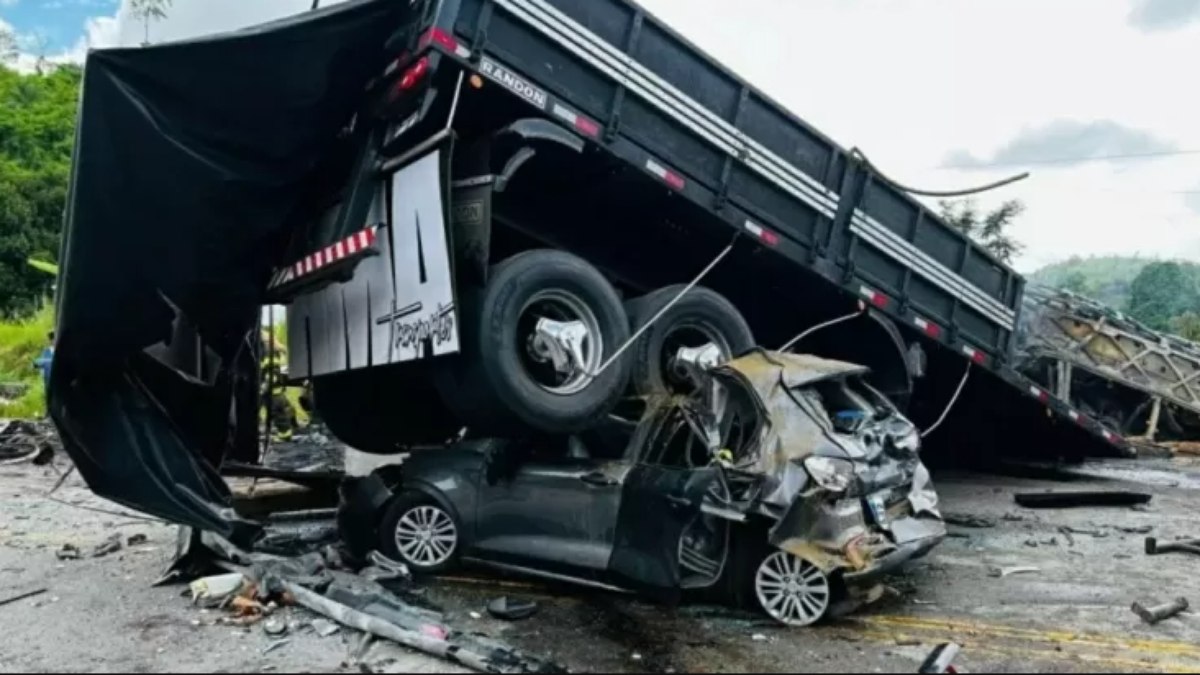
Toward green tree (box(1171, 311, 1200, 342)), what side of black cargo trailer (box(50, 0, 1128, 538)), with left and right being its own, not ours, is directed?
front

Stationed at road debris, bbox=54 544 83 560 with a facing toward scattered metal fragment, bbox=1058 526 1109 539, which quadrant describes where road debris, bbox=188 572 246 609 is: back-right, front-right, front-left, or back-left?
front-right

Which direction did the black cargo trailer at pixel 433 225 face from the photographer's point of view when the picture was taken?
facing away from the viewer and to the right of the viewer

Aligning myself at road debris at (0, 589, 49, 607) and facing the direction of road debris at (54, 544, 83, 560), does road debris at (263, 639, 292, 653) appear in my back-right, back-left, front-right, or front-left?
back-right

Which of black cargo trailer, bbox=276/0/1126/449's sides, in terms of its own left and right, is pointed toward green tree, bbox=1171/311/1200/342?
front

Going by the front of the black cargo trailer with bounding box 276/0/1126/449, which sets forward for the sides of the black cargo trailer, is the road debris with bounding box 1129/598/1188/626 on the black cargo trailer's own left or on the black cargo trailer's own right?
on the black cargo trailer's own right

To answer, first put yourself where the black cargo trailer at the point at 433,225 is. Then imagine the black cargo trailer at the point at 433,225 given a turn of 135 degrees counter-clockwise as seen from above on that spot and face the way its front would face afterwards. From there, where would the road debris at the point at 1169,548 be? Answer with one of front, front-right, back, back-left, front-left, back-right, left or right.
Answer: back

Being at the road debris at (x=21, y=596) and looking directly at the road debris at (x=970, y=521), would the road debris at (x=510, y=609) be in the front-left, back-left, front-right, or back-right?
front-right

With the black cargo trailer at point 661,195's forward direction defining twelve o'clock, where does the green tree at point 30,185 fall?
The green tree is roughly at 9 o'clock from the black cargo trailer.
